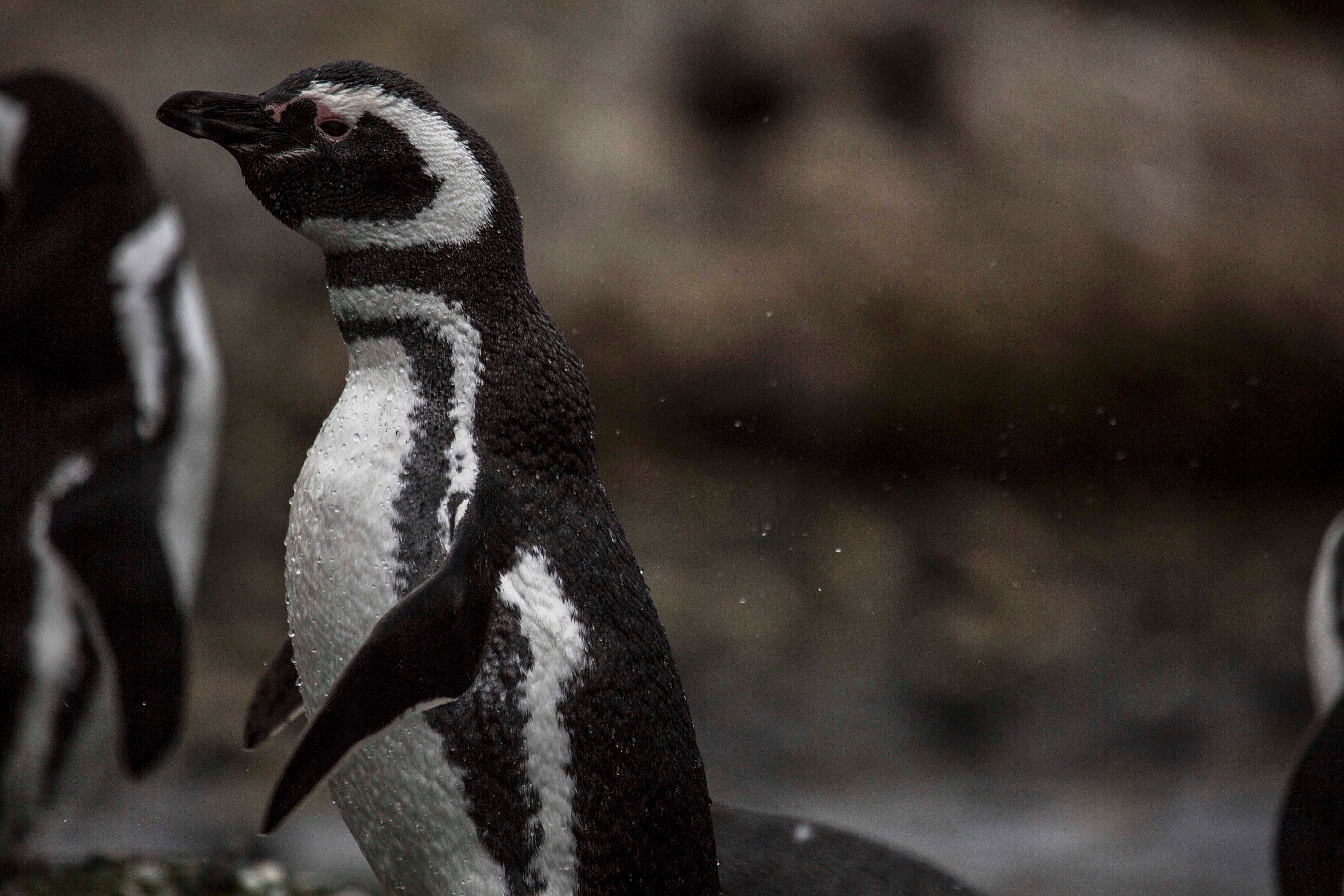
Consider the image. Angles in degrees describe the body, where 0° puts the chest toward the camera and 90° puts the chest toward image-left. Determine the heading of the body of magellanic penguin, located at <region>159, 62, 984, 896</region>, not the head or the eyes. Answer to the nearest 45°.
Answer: approximately 90°

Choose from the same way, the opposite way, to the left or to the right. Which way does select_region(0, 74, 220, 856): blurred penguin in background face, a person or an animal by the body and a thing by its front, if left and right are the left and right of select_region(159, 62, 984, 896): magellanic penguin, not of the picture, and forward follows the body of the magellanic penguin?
the opposite way

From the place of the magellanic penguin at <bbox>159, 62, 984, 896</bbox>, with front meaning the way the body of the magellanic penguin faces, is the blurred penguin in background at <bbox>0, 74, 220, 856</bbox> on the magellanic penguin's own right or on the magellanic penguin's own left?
on the magellanic penguin's own right

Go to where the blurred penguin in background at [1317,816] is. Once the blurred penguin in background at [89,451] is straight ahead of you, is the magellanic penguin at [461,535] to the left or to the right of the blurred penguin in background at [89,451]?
left

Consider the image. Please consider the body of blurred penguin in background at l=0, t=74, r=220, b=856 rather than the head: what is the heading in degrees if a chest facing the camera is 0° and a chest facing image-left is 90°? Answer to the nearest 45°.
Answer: approximately 270°

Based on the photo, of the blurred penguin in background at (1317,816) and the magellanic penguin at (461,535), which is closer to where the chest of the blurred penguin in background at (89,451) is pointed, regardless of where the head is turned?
the blurred penguin in background

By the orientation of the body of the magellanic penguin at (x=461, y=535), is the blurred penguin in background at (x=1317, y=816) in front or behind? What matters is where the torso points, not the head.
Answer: behind

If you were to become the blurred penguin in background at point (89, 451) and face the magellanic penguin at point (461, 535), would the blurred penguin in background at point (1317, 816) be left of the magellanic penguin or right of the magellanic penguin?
left

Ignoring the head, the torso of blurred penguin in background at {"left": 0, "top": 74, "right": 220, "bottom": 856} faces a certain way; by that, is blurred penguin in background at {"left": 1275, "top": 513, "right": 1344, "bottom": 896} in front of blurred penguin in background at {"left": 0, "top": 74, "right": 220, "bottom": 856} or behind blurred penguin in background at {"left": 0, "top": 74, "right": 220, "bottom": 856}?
in front

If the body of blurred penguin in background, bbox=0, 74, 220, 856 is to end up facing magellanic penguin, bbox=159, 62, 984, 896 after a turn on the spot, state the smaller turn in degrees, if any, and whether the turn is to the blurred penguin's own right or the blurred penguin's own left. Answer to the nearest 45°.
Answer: approximately 90° to the blurred penguin's own right
